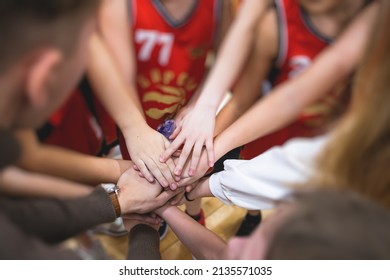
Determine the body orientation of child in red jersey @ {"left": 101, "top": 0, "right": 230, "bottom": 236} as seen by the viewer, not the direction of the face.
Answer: toward the camera
